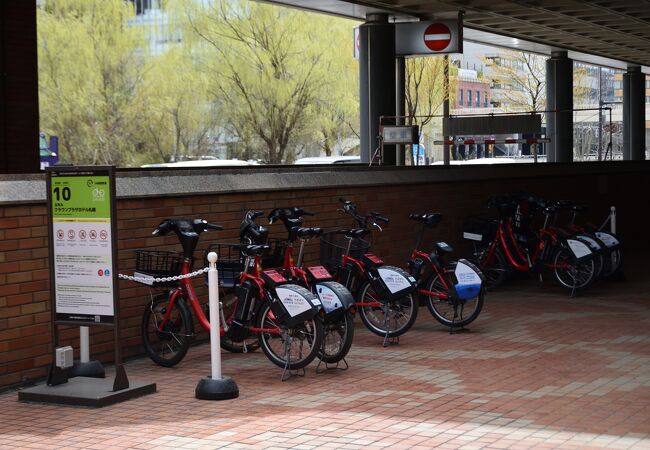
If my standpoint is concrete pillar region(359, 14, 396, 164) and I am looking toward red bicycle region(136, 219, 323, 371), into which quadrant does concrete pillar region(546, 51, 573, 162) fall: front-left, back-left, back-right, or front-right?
back-left

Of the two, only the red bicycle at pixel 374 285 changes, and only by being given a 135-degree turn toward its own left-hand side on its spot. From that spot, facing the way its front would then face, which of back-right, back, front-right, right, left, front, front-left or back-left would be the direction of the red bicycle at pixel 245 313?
front-right

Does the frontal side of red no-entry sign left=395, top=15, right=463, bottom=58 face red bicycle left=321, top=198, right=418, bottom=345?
yes

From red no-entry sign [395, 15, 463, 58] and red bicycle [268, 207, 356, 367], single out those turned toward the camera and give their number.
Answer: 1

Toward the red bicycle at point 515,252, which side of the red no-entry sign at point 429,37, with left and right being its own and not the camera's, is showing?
front

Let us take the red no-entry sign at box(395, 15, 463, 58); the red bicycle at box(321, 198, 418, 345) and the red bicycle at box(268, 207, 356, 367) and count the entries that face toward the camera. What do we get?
1

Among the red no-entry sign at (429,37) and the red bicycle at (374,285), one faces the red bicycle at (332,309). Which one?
the red no-entry sign

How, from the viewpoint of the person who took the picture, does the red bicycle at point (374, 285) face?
facing away from the viewer and to the left of the viewer

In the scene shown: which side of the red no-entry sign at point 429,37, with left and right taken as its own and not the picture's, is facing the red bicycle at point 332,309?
front

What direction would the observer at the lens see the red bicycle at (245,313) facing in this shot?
facing to the left of the viewer

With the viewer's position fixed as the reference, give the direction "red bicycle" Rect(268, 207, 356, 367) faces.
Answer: facing away from the viewer and to the left of the viewer

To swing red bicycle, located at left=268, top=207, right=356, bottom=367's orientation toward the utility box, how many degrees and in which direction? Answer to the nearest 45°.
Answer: approximately 45° to its left

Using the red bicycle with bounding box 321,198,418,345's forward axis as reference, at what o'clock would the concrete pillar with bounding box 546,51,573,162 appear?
The concrete pillar is roughly at 2 o'clock from the red bicycle.
